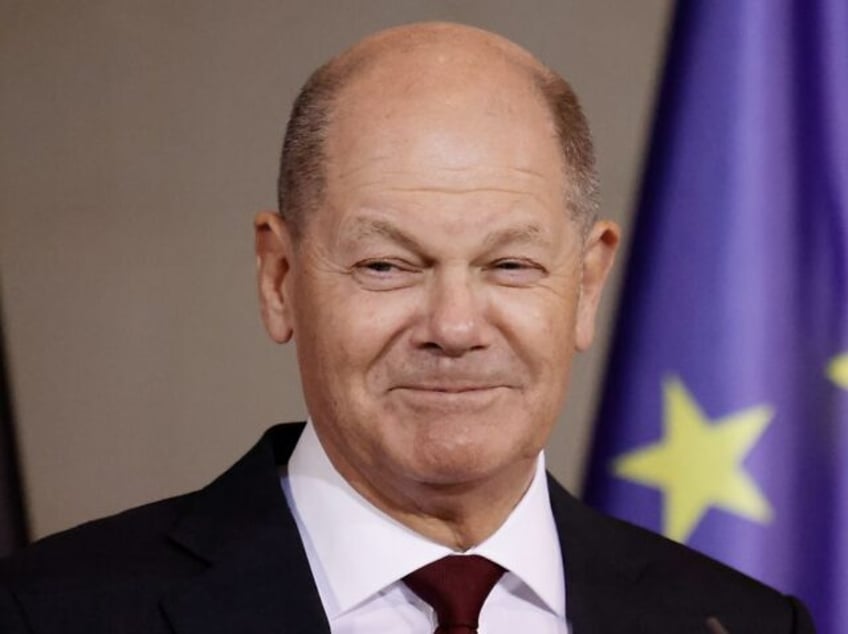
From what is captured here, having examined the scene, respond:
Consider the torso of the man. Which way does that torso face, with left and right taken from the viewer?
facing the viewer

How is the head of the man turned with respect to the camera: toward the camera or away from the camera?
toward the camera

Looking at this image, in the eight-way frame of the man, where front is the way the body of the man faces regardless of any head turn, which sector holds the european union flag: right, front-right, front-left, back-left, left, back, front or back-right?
back-left
